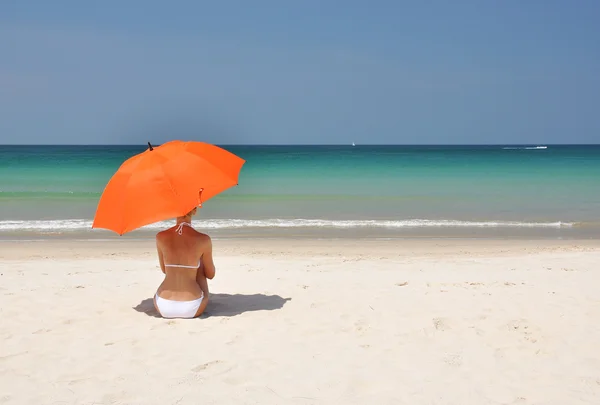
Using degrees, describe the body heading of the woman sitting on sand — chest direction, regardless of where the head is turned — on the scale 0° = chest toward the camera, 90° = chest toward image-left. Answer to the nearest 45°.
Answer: approximately 180°
